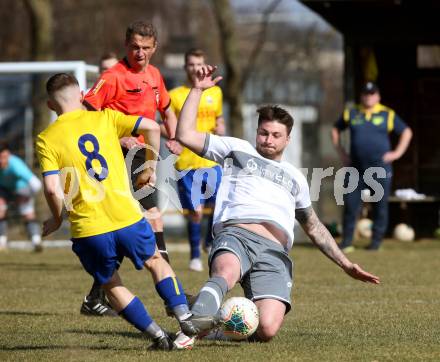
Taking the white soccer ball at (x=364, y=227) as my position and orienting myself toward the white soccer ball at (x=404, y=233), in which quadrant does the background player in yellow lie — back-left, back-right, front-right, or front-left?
back-right

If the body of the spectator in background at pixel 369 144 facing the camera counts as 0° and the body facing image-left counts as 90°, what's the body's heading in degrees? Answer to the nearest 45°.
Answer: approximately 0°

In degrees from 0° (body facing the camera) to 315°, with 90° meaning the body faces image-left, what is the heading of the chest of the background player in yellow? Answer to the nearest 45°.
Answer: approximately 0°

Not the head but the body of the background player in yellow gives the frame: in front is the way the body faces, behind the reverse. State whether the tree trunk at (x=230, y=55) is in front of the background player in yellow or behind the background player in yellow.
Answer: behind

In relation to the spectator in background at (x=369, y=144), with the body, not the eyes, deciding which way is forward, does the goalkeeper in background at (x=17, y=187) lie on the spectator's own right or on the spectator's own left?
on the spectator's own right

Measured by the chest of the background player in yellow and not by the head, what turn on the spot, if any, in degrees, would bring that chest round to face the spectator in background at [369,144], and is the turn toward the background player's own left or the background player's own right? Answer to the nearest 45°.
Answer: approximately 135° to the background player's own left
